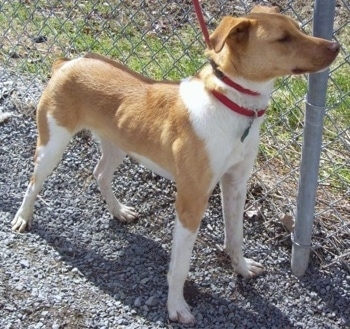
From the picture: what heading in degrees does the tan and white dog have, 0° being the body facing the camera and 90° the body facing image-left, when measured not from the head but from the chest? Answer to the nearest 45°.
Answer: approximately 315°

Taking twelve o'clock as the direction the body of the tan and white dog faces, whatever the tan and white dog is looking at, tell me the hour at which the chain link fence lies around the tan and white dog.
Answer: The chain link fence is roughly at 8 o'clock from the tan and white dog.
